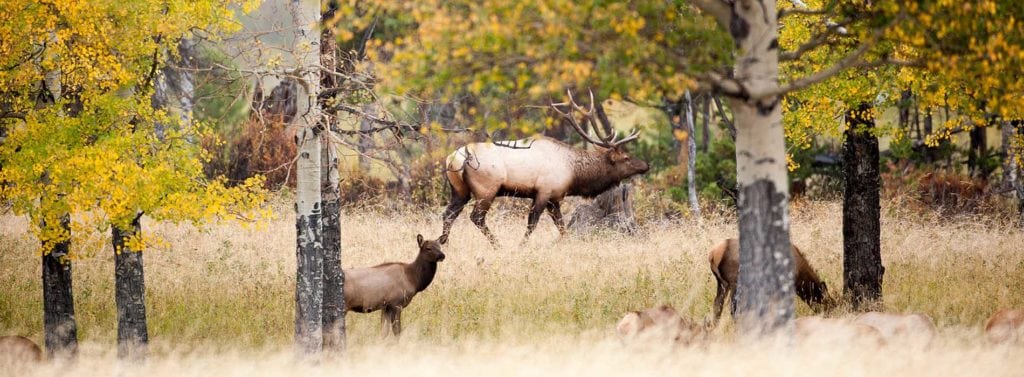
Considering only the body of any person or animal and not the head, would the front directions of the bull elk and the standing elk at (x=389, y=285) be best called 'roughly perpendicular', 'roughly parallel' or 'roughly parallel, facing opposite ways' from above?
roughly parallel

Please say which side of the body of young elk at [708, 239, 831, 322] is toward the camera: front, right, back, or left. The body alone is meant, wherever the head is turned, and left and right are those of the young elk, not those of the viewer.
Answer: right

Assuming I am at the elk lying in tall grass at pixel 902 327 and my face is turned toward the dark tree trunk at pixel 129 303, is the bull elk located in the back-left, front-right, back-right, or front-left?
front-right

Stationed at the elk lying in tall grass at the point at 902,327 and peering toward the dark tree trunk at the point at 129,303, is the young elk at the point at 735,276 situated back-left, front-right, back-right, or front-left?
front-right

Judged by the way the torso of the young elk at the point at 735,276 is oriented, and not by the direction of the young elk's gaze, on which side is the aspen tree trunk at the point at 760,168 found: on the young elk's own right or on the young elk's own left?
on the young elk's own right

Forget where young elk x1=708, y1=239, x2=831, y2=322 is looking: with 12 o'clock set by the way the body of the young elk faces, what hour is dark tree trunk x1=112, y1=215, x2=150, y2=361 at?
The dark tree trunk is roughly at 5 o'clock from the young elk.

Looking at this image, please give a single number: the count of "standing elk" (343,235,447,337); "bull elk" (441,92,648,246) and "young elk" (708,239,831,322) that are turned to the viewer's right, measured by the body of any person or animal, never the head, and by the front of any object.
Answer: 3

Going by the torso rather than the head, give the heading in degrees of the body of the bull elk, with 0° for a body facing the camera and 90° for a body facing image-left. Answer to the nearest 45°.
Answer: approximately 270°

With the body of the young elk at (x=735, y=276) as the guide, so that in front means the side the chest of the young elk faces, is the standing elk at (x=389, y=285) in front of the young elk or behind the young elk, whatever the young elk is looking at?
behind

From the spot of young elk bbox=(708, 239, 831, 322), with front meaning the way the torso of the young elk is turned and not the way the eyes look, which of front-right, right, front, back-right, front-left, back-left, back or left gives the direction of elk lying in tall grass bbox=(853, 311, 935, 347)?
front-right

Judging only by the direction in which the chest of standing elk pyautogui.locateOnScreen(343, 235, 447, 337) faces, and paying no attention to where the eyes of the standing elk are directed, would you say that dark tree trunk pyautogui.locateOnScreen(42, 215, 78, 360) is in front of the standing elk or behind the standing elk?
behind

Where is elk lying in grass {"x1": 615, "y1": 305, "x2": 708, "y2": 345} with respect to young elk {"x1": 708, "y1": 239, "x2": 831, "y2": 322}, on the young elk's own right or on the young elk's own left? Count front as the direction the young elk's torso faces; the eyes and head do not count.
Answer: on the young elk's own right

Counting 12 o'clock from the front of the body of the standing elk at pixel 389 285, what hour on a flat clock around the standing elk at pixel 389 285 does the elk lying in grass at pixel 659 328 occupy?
the elk lying in grass at pixel 659 328 is roughly at 1 o'clock from the standing elk at pixel 389 285.

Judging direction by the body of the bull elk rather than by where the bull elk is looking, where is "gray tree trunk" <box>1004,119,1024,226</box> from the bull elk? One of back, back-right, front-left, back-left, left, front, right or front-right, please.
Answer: front

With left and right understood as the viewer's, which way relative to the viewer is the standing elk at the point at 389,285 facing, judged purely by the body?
facing to the right of the viewer

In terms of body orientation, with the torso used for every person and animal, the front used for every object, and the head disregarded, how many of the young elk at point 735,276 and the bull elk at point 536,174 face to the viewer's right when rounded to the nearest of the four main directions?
2

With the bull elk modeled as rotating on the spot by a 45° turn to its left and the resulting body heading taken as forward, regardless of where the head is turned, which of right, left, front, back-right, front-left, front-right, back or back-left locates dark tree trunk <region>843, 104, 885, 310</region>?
right
